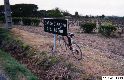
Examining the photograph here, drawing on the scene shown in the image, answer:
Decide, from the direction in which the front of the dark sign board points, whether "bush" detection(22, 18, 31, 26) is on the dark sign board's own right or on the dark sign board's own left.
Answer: on the dark sign board's own right

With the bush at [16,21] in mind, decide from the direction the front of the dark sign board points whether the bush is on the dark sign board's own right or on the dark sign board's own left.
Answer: on the dark sign board's own right

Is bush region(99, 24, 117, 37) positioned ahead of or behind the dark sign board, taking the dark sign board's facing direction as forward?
behind

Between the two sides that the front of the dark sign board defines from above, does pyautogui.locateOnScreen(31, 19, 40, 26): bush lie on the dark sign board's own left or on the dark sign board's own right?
on the dark sign board's own right

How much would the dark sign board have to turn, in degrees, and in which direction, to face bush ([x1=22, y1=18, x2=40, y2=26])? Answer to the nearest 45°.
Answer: approximately 135° to its right

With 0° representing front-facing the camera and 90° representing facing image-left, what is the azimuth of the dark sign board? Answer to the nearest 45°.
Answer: approximately 45°
